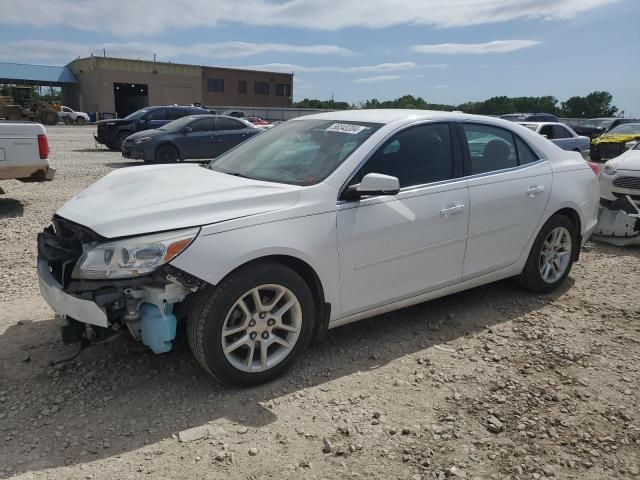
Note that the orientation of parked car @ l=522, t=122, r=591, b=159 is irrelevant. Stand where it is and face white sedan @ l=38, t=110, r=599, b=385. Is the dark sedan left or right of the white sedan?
right

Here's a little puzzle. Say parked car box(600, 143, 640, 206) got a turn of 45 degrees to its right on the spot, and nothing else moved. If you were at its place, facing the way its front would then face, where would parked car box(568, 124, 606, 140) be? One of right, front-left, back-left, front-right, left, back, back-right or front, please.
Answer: right

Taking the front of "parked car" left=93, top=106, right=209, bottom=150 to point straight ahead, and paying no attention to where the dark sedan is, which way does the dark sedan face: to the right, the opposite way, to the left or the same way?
the same way

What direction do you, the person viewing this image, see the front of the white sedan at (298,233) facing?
facing the viewer and to the left of the viewer

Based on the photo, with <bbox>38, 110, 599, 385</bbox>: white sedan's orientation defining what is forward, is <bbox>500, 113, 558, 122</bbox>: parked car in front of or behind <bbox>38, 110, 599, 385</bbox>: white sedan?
behind

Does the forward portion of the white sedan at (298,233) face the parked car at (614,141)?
no

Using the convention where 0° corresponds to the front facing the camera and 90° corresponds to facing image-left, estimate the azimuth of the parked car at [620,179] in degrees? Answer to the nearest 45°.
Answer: approximately 45°

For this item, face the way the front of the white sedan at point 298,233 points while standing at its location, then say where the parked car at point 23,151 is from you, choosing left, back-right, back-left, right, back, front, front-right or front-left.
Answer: right

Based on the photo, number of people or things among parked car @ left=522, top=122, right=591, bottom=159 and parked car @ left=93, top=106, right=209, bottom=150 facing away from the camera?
0

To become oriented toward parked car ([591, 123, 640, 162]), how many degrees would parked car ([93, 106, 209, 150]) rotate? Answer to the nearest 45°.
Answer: approximately 135° to its left

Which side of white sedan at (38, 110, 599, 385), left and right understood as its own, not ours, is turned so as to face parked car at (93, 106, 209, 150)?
right

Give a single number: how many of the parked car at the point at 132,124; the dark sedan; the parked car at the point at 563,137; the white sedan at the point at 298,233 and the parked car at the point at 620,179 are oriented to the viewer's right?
0

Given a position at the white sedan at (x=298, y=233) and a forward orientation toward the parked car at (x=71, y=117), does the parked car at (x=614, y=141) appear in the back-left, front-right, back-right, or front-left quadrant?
front-right

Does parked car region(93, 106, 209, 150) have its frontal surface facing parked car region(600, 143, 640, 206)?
no

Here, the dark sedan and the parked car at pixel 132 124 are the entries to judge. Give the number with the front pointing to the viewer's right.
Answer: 0

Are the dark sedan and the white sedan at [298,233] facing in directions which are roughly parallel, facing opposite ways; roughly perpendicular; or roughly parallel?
roughly parallel

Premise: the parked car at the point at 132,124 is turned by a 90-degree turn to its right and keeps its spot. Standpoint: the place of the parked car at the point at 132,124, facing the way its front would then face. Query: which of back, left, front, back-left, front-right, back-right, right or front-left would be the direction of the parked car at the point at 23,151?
back-left
